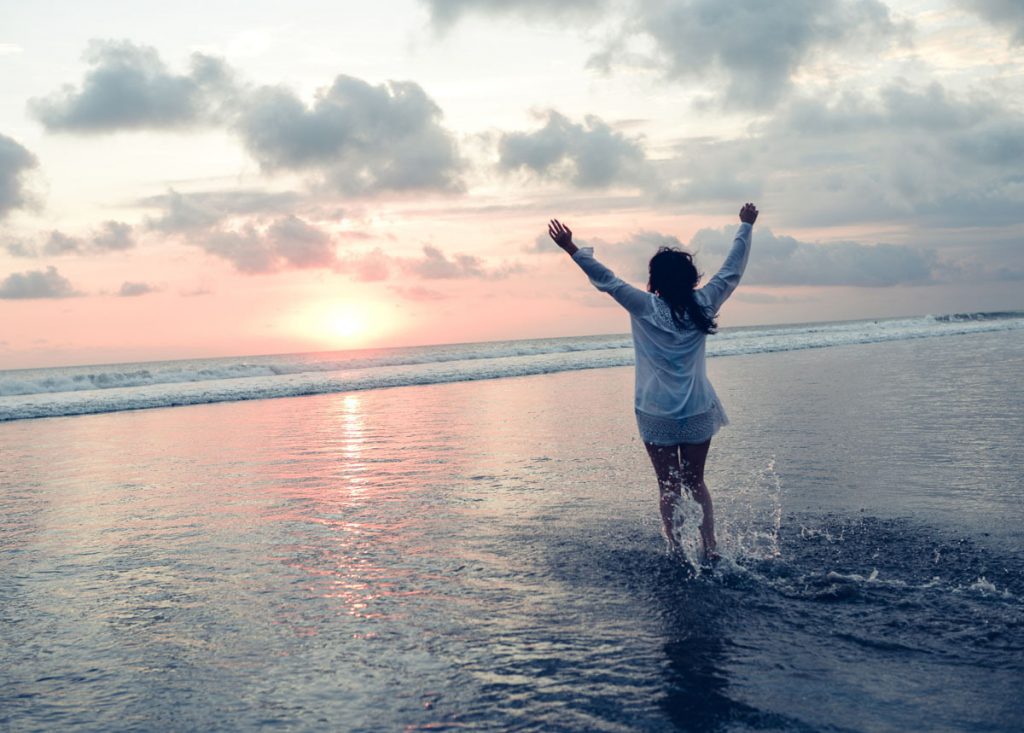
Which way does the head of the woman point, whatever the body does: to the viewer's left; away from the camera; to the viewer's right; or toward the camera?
away from the camera

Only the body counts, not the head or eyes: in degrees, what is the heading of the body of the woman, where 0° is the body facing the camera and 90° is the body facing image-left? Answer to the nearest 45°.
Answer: approximately 180°
